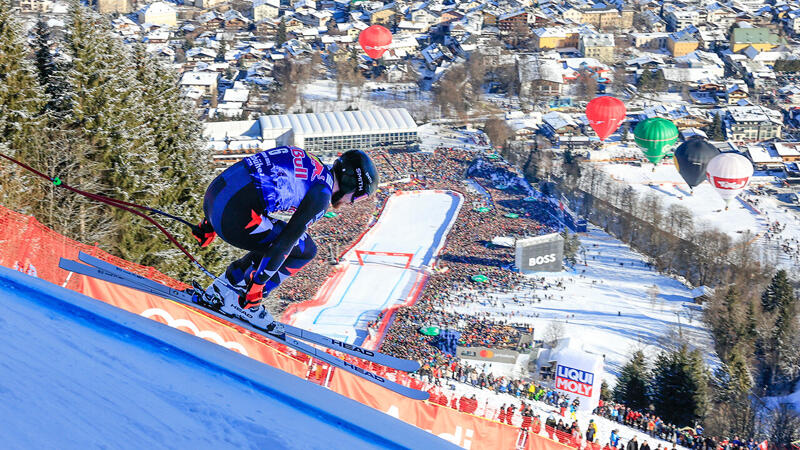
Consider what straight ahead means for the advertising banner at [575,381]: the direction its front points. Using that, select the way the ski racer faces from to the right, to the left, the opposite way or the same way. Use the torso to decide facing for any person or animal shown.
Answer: to the left

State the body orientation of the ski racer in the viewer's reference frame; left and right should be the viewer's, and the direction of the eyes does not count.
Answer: facing to the right of the viewer

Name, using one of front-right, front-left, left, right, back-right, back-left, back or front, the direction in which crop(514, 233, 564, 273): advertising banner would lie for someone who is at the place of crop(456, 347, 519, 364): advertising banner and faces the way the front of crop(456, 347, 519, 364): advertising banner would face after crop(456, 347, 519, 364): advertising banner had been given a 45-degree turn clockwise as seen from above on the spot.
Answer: back-right

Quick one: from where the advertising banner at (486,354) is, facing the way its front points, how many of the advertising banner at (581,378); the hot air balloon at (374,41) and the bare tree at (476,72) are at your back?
2

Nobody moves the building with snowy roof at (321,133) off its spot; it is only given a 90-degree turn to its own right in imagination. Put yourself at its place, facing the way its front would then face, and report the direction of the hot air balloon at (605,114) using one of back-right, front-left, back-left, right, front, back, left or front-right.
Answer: back

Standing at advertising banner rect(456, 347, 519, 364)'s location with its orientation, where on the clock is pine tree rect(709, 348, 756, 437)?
The pine tree is roughly at 9 o'clock from the advertising banner.

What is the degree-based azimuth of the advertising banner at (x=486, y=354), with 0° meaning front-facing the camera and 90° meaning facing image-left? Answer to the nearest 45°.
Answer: approximately 0°

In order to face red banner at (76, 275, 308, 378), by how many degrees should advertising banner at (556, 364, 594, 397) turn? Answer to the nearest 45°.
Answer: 0° — it already faces it

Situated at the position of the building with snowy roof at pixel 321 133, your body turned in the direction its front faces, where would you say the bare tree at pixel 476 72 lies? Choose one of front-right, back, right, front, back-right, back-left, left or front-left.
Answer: back-left

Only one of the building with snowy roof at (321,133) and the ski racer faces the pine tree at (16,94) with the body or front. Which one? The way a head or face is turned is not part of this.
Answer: the building with snowy roof

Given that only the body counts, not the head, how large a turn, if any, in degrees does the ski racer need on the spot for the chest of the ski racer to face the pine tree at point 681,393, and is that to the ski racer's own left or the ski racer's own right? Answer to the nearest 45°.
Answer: approximately 45° to the ski racer's own left

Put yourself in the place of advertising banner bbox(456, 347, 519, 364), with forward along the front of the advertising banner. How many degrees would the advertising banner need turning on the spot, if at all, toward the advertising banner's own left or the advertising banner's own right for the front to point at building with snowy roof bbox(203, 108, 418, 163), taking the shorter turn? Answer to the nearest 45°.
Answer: approximately 180°
